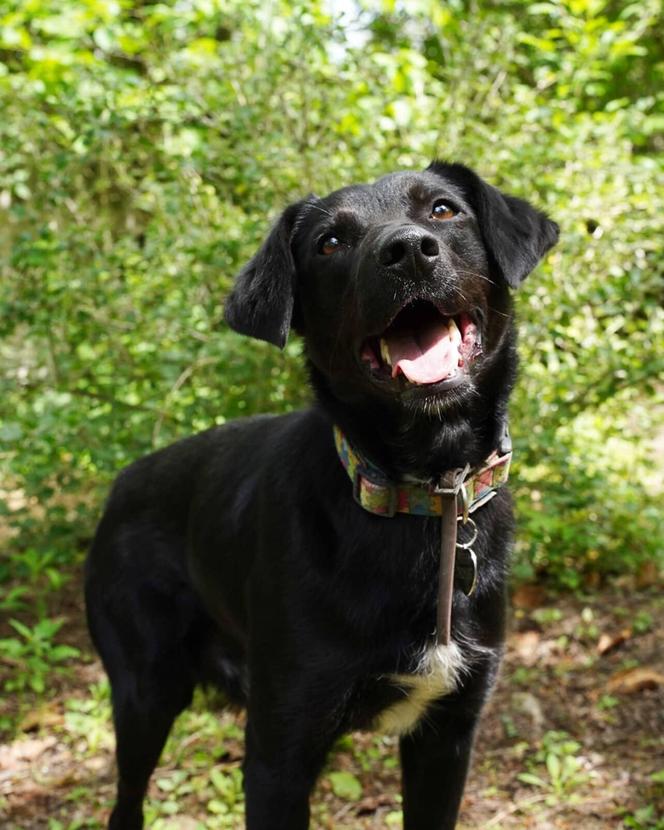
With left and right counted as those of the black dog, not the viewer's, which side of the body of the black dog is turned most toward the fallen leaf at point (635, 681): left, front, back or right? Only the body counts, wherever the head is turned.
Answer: left

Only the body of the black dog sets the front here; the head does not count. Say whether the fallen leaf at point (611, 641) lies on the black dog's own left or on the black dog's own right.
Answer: on the black dog's own left

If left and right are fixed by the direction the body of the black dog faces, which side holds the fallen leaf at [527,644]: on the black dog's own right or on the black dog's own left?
on the black dog's own left

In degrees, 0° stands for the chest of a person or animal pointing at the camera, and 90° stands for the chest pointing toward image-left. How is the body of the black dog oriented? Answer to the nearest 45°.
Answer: approximately 315°
